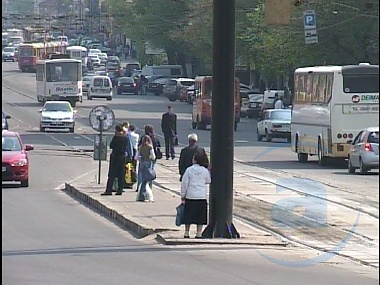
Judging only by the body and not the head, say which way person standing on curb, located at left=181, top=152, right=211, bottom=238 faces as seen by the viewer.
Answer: away from the camera

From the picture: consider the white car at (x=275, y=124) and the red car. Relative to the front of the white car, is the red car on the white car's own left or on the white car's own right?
on the white car's own left

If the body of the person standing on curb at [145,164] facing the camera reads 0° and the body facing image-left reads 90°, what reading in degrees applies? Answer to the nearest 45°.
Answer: approximately 180°

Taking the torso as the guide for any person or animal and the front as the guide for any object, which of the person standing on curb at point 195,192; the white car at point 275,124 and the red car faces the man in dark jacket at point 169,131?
the person standing on curb

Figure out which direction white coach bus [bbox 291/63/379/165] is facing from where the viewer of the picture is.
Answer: facing away from the viewer and to the left of the viewer

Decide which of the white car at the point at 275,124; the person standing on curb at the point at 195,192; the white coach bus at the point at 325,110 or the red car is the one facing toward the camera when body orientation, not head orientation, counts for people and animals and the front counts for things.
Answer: the red car

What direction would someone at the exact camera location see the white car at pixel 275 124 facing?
facing away from the viewer and to the left of the viewer

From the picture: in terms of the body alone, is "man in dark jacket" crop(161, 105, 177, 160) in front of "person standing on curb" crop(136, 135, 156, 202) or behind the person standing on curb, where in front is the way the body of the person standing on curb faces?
in front
